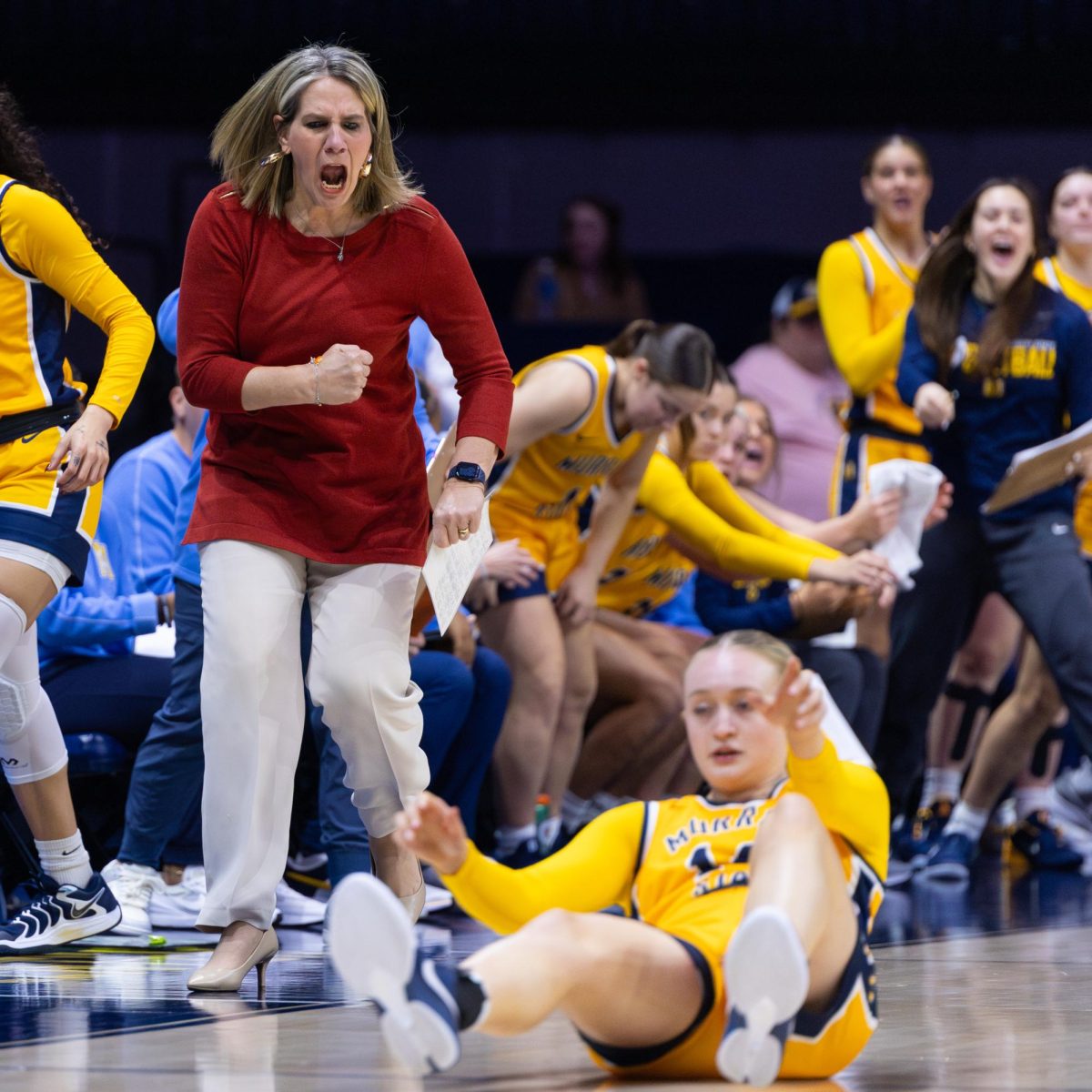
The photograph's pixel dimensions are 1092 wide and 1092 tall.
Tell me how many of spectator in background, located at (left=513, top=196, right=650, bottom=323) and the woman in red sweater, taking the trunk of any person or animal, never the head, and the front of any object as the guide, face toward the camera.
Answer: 2

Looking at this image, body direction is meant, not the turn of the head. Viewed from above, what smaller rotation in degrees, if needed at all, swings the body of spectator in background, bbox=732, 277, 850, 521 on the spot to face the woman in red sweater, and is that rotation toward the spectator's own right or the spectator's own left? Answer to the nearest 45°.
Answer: approximately 45° to the spectator's own right

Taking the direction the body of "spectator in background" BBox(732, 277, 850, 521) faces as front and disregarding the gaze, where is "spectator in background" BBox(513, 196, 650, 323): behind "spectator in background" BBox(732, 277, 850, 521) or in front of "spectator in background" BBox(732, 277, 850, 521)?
behind

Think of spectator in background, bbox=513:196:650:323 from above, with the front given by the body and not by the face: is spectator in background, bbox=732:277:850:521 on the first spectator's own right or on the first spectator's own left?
on the first spectator's own left

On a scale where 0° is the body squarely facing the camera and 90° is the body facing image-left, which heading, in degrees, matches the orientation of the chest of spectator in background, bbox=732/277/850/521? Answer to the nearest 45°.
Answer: approximately 315°

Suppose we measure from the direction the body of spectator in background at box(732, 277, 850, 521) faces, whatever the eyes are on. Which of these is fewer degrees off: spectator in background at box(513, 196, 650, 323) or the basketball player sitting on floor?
the basketball player sitting on floor

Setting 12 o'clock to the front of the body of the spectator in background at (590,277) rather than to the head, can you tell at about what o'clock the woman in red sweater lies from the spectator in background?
The woman in red sweater is roughly at 12 o'clock from the spectator in background.

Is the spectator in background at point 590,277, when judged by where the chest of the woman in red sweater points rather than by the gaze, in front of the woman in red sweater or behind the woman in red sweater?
behind

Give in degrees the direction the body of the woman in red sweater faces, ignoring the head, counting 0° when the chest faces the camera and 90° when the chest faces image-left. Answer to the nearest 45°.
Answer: approximately 0°

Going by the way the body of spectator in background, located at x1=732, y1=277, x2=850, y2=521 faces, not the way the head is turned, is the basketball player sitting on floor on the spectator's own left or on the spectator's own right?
on the spectator's own right

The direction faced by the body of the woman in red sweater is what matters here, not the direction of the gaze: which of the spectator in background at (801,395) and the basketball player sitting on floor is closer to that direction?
the basketball player sitting on floor
